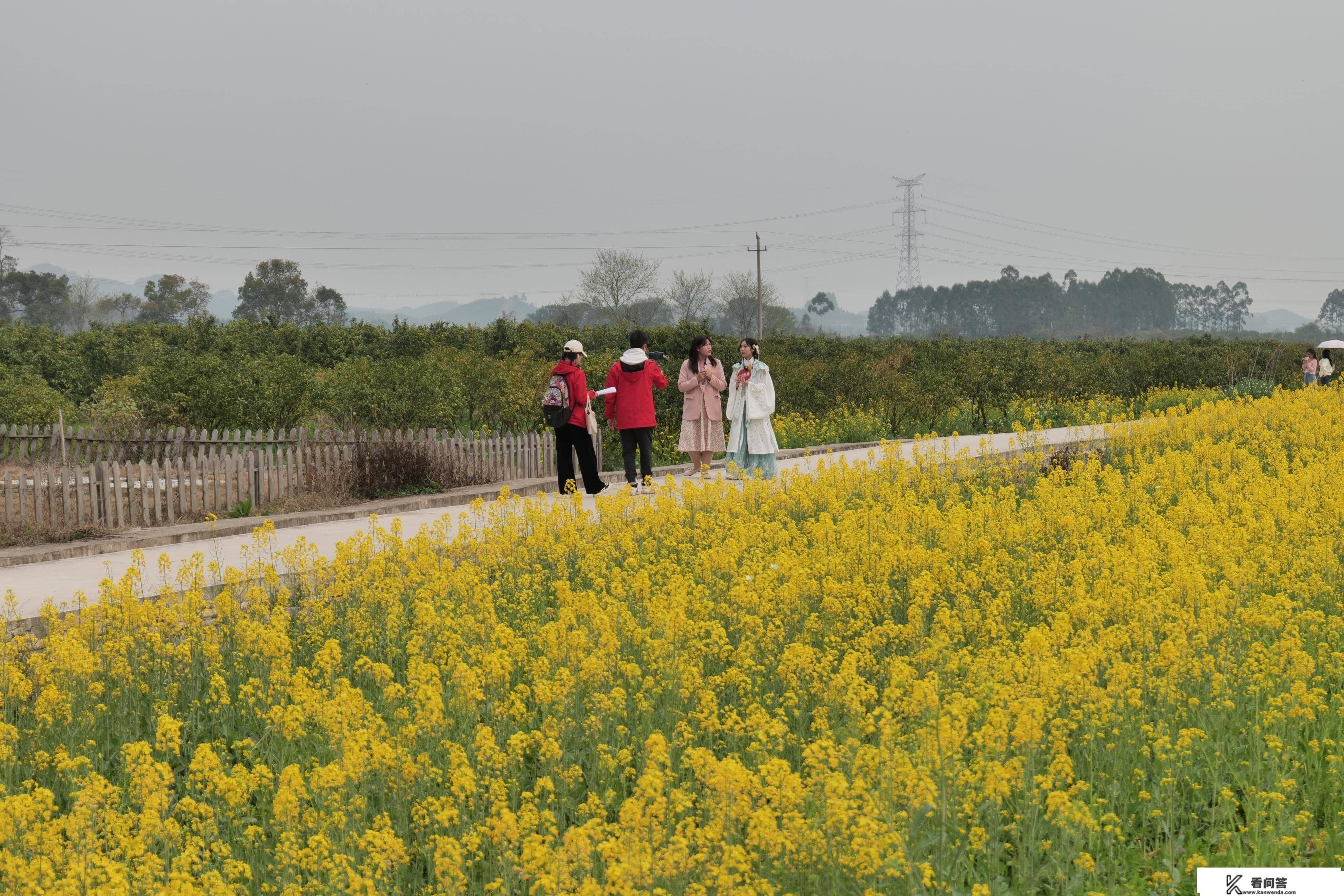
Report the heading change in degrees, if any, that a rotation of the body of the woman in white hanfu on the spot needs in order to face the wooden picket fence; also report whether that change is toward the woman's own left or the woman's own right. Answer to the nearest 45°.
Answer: approximately 45° to the woman's own right

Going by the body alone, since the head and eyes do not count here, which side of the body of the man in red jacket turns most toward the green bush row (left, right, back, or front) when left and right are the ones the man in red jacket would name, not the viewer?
front

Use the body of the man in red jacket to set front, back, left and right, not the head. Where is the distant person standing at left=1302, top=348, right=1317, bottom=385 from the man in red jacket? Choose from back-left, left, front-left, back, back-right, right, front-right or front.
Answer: front-right

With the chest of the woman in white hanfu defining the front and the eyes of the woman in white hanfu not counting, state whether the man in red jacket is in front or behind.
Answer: in front

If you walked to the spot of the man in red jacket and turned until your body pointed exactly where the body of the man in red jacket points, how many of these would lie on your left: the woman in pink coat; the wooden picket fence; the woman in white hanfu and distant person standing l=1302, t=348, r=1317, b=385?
1

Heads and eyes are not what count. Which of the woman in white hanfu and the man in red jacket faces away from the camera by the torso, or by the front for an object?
the man in red jacket

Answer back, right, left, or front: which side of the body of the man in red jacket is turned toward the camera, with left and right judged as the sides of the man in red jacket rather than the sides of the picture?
back

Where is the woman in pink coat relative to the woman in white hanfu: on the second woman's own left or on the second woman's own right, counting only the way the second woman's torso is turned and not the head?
on the second woman's own right

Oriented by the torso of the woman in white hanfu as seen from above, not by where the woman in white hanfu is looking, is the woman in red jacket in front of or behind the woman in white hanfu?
in front

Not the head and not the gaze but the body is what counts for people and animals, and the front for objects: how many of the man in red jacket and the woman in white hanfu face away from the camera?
1

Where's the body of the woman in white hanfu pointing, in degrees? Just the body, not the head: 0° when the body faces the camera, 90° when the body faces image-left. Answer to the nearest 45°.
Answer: approximately 45°

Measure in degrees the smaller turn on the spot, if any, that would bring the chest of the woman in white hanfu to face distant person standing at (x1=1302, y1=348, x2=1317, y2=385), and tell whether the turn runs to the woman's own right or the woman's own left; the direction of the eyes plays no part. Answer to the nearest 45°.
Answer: approximately 180°
